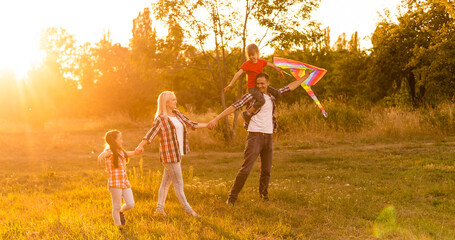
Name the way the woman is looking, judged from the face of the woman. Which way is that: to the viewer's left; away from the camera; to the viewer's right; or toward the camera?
to the viewer's right

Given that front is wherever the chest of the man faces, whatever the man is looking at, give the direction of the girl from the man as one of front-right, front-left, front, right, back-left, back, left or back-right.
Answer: front-right

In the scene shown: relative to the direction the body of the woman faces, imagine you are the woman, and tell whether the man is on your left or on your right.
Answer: on your left

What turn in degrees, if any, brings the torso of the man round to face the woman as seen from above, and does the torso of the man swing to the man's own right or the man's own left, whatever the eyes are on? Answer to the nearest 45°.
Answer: approximately 45° to the man's own right

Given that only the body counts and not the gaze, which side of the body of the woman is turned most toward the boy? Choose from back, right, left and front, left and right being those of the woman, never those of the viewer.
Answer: left

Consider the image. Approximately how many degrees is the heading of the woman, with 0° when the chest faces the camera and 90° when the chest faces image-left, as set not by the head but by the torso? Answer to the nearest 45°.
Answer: approximately 315°

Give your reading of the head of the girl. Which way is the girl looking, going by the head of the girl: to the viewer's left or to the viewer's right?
to the viewer's right

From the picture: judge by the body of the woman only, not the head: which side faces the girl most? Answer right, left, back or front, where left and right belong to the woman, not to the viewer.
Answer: right
